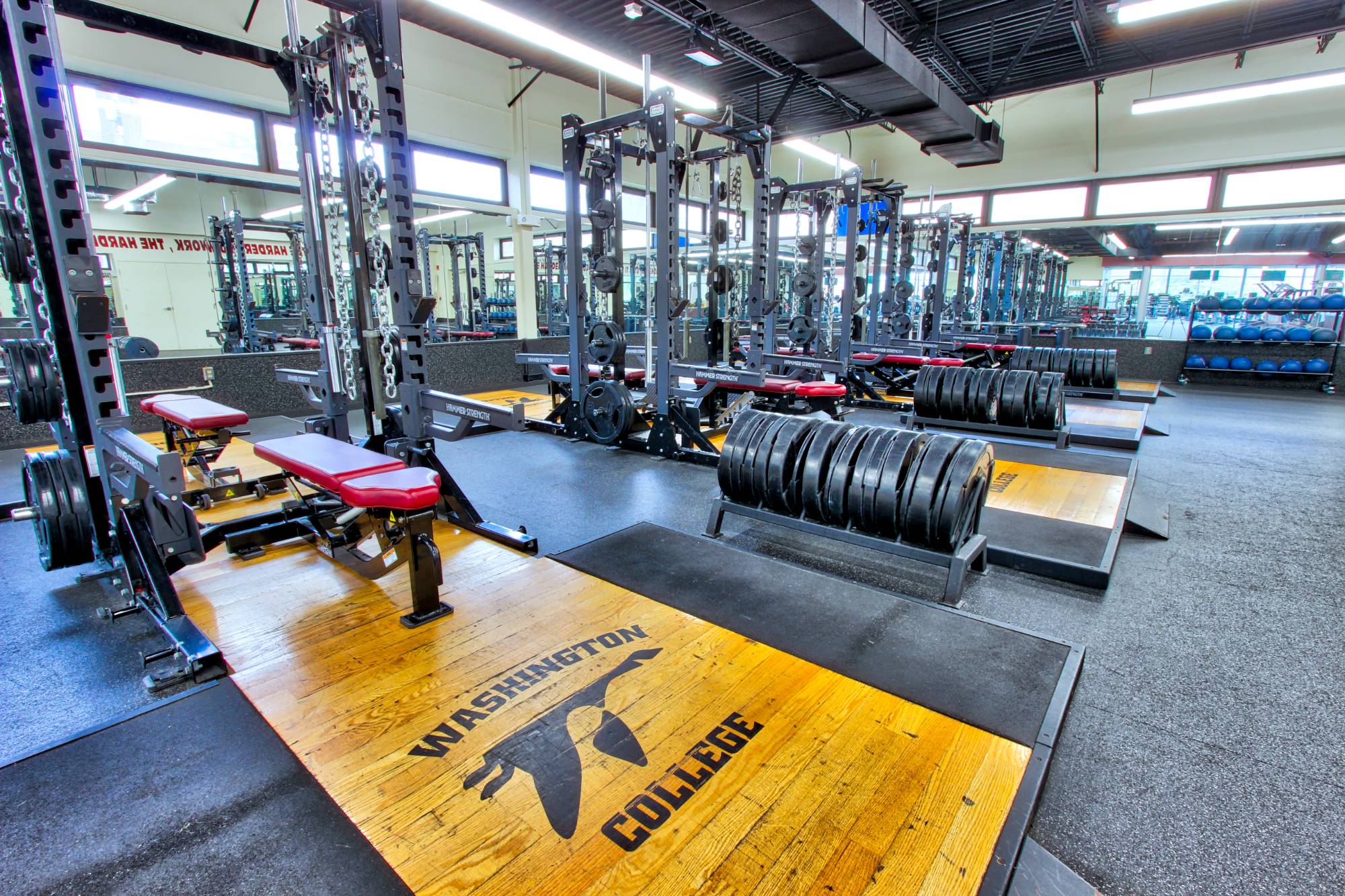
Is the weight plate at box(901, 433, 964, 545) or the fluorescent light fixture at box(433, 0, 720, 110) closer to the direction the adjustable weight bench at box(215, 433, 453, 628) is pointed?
the weight plate

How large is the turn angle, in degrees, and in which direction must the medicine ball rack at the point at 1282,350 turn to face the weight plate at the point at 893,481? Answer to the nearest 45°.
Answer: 0° — it already faces it

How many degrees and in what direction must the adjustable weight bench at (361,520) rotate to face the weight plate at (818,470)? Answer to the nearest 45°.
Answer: approximately 45° to its left

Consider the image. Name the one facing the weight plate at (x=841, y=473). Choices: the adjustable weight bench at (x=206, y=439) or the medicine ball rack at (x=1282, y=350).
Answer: the medicine ball rack

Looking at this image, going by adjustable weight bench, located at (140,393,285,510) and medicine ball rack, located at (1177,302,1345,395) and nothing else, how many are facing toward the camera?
1

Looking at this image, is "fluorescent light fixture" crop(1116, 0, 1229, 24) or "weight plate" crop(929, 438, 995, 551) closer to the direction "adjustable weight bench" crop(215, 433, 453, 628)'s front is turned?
the weight plate
